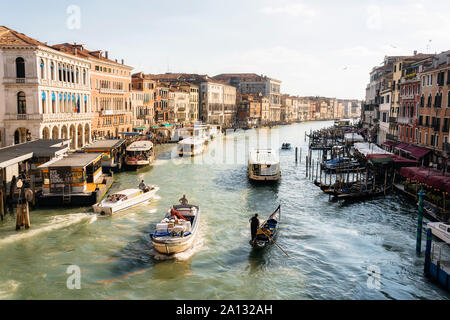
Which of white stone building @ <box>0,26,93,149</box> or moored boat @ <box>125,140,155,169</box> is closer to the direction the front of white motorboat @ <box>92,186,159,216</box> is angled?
the moored boat

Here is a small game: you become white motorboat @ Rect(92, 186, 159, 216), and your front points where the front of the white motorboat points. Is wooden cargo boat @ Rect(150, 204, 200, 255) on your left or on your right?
on your right

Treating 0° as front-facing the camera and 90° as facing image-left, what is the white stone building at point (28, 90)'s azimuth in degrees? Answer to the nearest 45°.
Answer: approximately 315°

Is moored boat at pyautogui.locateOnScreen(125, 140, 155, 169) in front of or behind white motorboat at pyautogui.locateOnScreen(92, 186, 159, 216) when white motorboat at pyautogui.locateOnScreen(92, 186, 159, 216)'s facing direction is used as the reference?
in front

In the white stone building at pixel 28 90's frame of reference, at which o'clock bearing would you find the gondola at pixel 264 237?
The gondola is roughly at 1 o'clock from the white stone building.

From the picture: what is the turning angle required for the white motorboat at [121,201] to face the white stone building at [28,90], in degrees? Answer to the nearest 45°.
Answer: approximately 90° to its left

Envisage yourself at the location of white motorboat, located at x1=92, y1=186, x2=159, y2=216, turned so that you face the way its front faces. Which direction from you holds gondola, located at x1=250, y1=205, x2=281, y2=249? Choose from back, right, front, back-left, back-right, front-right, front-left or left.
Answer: right

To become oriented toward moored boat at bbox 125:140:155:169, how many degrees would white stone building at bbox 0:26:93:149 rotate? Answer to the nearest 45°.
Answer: approximately 45° to its left

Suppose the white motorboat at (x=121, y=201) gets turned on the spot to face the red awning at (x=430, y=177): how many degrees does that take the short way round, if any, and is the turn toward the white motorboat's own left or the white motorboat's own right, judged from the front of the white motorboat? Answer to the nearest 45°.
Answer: approximately 45° to the white motorboat's own right

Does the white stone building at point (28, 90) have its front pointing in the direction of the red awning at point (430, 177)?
yes

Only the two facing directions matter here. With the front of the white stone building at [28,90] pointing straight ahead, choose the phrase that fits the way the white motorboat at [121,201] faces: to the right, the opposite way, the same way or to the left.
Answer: to the left

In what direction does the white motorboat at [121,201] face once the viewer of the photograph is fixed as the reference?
facing away from the viewer and to the right of the viewer

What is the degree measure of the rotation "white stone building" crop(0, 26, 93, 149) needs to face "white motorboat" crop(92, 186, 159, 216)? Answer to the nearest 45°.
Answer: approximately 45° to its right
